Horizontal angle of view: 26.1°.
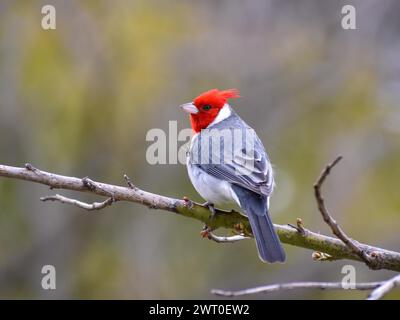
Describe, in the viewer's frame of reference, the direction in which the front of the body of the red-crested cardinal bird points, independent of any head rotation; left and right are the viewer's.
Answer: facing away from the viewer and to the left of the viewer
